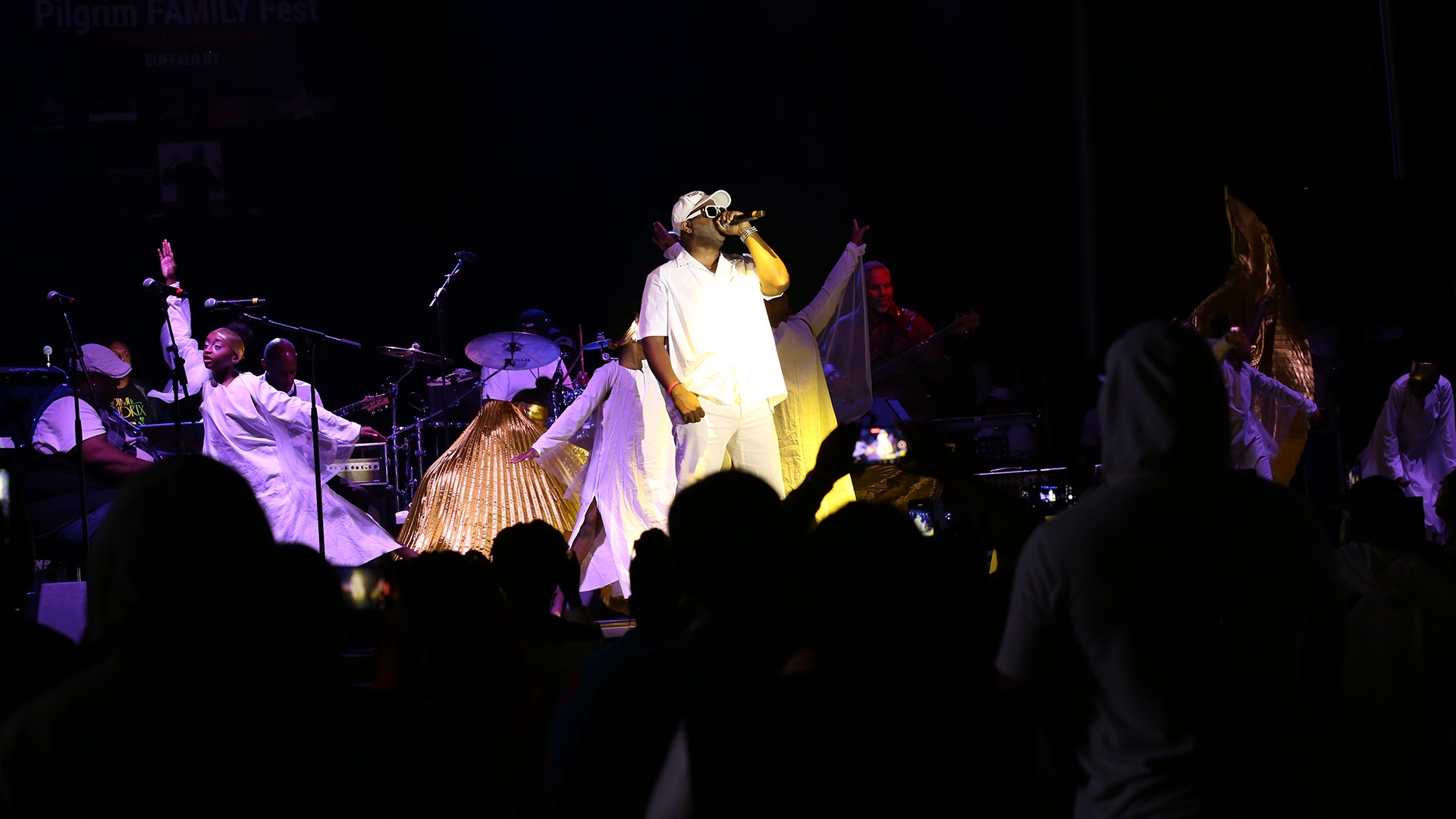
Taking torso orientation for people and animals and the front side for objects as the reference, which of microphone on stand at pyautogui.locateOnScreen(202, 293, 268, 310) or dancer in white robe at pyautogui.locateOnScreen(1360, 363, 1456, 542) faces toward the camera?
the dancer in white robe

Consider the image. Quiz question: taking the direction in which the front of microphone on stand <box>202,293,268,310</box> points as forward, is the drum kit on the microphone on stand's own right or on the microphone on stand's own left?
on the microphone on stand's own right

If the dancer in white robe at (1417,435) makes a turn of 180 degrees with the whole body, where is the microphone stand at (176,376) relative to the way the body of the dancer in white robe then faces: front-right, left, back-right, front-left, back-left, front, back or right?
back-left

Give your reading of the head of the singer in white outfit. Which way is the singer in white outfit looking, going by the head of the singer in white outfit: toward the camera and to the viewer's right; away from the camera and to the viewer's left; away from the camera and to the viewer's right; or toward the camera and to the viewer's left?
toward the camera and to the viewer's right

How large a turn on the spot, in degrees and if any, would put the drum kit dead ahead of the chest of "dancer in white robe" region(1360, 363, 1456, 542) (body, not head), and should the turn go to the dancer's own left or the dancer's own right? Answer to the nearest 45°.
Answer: approximately 45° to the dancer's own right

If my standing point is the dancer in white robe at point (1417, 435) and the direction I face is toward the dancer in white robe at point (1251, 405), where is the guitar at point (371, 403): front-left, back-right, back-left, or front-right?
front-right

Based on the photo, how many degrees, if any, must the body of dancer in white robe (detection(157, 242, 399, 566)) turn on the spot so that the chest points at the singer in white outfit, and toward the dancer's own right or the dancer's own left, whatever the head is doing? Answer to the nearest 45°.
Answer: approximately 90° to the dancer's own left

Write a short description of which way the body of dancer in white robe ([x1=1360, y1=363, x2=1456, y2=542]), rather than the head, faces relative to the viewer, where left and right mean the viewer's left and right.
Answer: facing the viewer

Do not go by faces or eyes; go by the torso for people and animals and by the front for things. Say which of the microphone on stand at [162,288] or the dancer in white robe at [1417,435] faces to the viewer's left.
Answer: the microphone on stand

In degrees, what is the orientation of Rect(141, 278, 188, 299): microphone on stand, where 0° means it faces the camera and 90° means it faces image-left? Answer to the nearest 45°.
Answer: approximately 90°

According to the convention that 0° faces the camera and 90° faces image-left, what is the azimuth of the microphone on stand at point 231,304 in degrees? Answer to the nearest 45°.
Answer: approximately 90°
